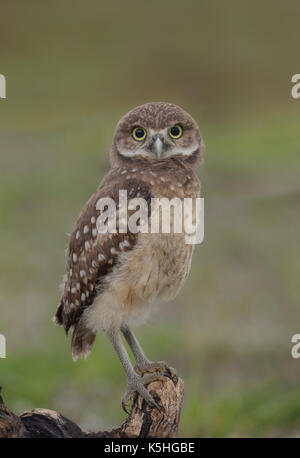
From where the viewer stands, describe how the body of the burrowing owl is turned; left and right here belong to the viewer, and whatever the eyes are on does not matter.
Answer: facing the viewer and to the right of the viewer
